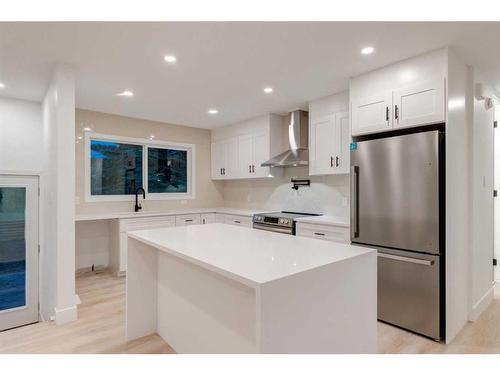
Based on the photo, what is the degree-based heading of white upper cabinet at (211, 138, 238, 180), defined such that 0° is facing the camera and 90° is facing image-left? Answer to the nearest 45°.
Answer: approximately 45°

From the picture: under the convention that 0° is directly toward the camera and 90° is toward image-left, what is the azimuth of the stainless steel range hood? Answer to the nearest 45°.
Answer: approximately 45°

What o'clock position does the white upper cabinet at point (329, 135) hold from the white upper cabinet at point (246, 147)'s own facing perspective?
the white upper cabinet at point (329, 135) is roughly at 9 o'clock from the white upper cabinet at point (246, 147).

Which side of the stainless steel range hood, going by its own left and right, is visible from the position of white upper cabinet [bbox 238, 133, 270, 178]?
right

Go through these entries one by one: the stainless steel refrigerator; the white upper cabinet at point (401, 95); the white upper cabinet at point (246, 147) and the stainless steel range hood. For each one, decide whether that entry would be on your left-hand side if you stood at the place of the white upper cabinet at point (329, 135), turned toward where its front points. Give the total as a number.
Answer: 2

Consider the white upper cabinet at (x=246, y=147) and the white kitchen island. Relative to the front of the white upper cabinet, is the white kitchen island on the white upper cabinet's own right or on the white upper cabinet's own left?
on the white upper cabinet's own left

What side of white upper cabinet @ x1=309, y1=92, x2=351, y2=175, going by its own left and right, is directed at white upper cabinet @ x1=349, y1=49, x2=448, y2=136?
left

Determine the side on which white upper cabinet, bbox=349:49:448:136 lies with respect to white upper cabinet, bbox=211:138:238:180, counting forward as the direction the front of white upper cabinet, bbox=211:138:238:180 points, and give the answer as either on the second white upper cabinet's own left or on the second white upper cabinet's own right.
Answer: on the second white upper cabinet's own left

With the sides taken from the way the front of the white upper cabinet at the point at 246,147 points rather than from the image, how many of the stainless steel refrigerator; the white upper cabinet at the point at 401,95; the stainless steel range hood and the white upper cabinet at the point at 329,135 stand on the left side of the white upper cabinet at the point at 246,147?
4

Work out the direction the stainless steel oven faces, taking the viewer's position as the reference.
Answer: facing the viewer and to the left of the viewer

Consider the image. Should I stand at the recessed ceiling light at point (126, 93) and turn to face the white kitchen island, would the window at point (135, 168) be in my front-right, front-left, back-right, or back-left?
back-left
